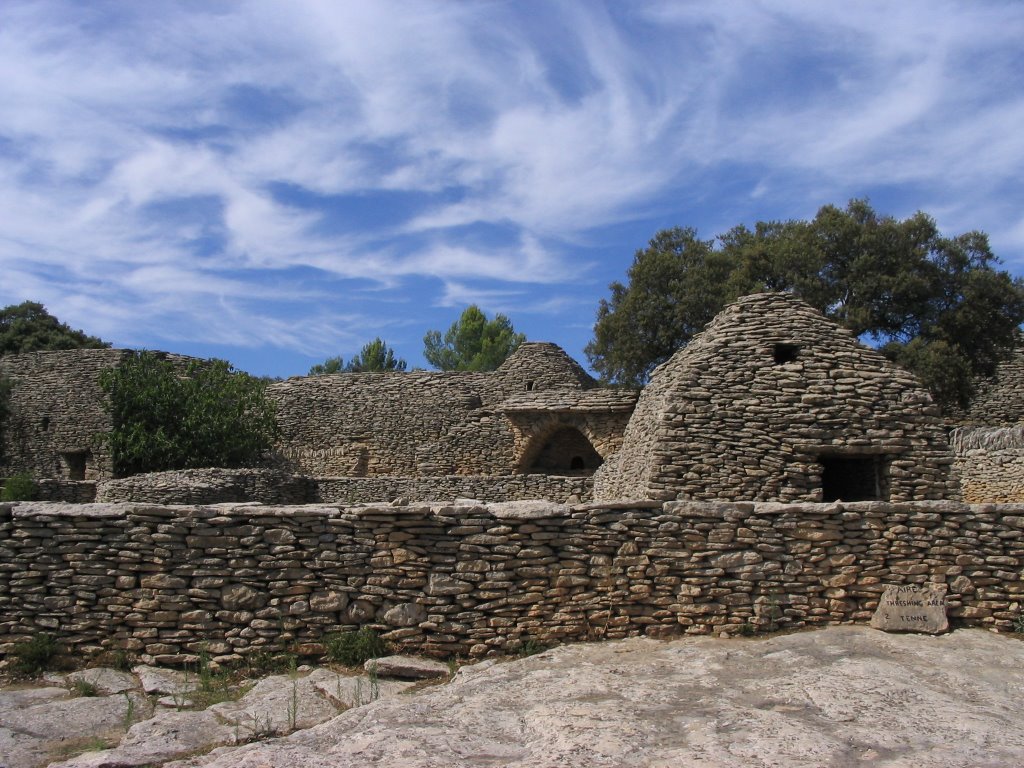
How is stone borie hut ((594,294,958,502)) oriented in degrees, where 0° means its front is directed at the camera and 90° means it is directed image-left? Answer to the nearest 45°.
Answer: approximately 0°

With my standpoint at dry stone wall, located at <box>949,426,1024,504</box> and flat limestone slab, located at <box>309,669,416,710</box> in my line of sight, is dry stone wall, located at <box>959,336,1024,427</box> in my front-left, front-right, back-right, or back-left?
back-right

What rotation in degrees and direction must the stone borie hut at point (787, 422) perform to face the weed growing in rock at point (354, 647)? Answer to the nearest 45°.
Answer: approximately 45° to its right

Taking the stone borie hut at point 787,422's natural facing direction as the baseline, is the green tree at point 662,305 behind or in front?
behind

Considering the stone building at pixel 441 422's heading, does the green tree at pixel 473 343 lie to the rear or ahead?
to the rear

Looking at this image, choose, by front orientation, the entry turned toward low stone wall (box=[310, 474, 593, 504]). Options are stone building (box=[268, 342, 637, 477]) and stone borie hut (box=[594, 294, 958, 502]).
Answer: the stone building

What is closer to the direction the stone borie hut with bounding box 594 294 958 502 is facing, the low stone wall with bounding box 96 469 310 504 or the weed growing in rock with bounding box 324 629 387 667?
the weed growing in rock

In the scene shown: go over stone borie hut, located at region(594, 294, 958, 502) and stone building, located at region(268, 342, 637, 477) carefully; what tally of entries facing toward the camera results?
2

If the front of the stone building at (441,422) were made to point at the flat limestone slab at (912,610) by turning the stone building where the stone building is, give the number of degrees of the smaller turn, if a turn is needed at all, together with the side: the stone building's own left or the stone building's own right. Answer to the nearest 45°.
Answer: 0° — it already faces it

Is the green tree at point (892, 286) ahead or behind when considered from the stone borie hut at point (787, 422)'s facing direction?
behind
